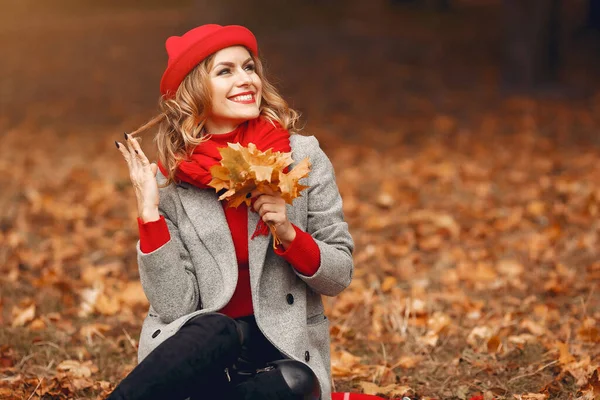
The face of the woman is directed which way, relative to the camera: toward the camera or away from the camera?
toward the camera

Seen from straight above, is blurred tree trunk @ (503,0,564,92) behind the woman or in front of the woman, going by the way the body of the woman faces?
behind

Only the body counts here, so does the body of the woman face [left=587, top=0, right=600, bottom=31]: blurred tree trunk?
no

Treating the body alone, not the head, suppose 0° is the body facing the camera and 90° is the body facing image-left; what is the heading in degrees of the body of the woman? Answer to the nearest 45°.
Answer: approximately 0°

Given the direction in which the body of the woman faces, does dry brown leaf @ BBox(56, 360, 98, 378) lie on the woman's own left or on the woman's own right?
on the woman's own right
